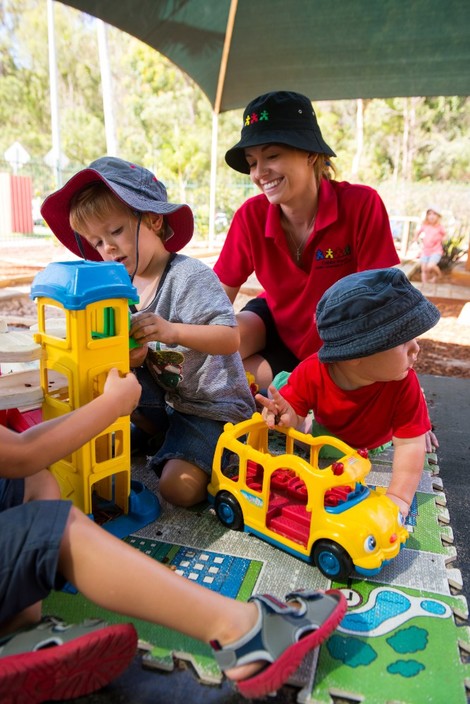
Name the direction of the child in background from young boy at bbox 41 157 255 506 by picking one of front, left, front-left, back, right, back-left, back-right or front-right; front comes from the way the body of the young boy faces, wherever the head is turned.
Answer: back

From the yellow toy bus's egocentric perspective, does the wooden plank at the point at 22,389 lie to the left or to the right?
on its right

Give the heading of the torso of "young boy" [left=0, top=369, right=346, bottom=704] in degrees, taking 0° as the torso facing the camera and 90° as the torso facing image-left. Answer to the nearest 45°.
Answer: approximately 270°

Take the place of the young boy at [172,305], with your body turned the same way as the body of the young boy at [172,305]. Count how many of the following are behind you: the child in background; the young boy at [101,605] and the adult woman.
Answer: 2

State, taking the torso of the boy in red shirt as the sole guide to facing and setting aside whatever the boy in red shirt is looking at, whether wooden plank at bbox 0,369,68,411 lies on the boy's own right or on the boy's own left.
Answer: on the boy's own right

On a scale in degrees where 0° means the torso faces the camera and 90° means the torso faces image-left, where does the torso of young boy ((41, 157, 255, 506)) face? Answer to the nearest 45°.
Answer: approximately 45°

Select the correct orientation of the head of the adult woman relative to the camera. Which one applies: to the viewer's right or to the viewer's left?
to the viewer's left

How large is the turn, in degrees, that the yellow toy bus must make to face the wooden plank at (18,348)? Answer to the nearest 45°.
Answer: approximately 135° to its right
